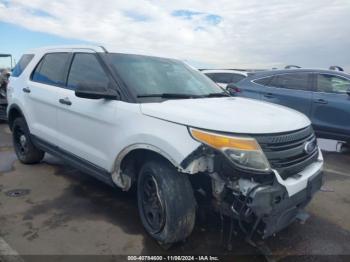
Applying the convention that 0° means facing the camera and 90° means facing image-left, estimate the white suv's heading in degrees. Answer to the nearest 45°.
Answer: approximately 315°

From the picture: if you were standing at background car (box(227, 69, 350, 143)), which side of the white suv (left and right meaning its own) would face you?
left

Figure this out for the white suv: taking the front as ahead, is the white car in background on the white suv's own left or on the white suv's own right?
on the white suv's own left
